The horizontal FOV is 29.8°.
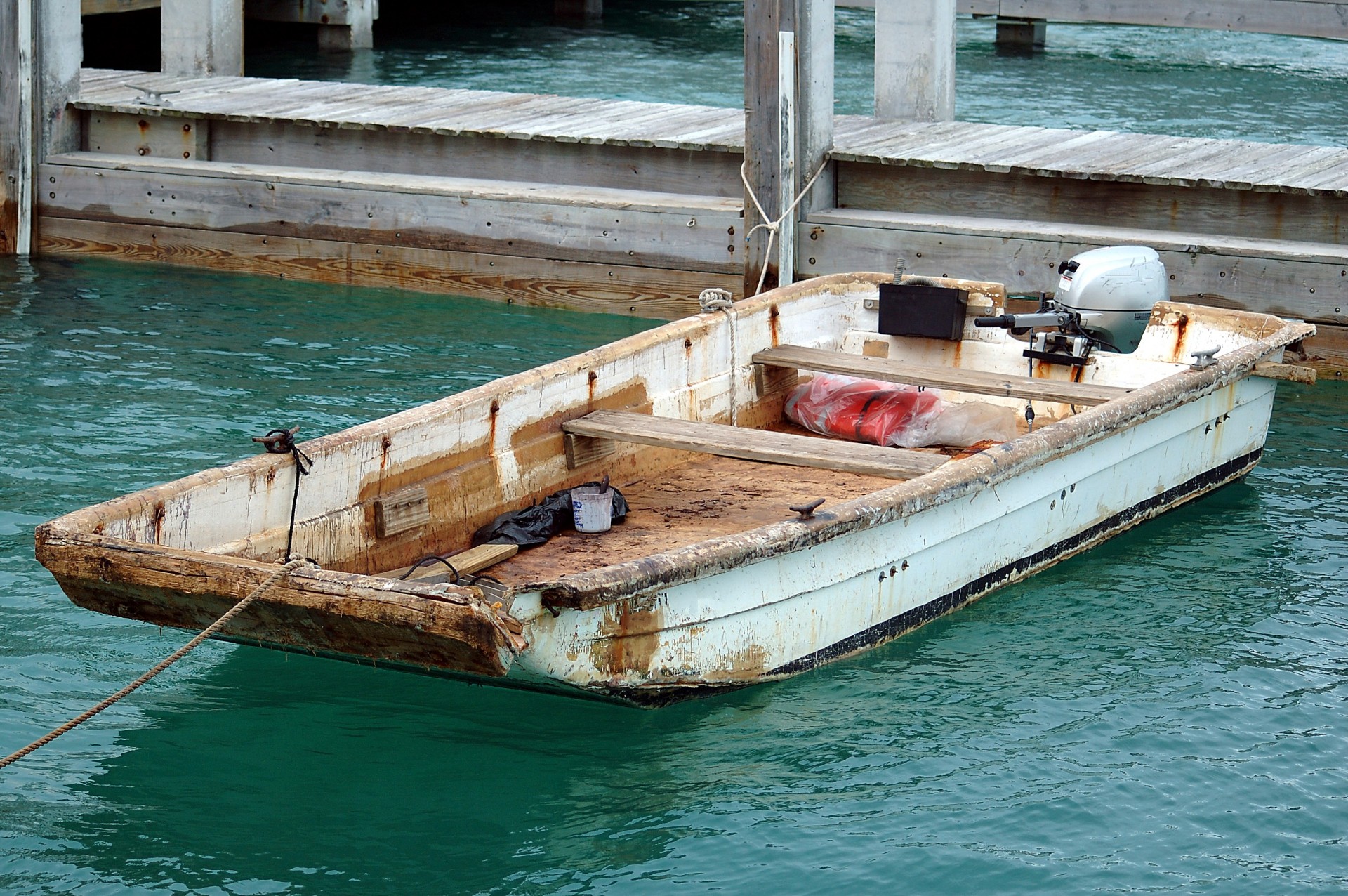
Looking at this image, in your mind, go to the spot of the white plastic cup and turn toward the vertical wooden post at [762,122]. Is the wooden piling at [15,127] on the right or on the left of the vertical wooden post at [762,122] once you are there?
left

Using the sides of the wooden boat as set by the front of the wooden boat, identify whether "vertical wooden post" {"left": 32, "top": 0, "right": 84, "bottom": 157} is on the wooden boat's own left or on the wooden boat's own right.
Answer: on the wooden boat's own right

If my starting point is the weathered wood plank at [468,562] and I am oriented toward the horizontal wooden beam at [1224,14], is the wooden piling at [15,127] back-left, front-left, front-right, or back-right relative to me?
front-left

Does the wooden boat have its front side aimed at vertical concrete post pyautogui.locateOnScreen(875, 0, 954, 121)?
no

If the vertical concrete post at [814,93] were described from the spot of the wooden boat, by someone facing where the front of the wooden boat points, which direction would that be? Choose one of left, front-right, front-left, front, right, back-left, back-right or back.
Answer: back-right

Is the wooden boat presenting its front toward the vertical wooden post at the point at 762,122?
no

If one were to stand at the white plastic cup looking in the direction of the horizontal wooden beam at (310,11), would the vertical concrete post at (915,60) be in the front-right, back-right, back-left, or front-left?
front-right

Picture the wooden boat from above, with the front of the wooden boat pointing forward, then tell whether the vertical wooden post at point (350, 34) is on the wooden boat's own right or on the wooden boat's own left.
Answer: on the wooden boat's own right

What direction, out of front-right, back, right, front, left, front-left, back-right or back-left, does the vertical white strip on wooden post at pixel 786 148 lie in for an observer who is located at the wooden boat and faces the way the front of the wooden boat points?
back-right

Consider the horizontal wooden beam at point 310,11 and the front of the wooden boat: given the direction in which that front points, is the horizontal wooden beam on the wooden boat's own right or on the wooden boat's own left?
on the wooden boat's own right

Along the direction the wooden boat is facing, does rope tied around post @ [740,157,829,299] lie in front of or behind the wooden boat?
behind

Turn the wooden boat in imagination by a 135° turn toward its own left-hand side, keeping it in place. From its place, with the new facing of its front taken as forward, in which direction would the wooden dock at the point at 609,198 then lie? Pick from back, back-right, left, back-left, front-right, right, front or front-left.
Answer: left

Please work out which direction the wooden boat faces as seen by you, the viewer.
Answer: facing the viewer and to the left of the viewer

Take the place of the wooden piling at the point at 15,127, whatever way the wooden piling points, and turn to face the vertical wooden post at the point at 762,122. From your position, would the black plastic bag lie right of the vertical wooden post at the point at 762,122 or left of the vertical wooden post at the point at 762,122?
right

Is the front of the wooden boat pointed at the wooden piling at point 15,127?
no
